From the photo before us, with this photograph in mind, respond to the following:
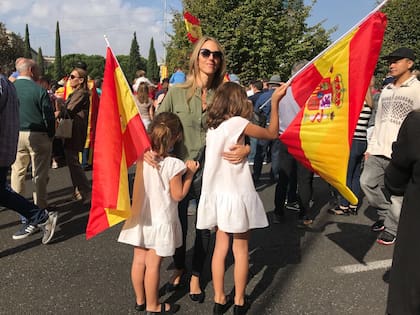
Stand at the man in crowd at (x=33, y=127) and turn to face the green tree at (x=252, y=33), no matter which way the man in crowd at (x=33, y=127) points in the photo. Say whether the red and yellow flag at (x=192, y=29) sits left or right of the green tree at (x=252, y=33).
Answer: right

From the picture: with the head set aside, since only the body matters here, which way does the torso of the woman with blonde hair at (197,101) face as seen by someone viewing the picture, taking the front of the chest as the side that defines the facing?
toward the camera

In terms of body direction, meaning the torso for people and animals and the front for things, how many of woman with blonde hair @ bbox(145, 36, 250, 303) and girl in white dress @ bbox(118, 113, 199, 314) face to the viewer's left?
0

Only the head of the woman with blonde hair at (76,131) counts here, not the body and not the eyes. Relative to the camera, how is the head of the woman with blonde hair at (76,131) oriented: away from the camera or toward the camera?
toward the camera

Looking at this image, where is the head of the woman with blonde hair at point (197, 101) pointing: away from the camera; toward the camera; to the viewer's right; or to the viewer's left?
toward the camera

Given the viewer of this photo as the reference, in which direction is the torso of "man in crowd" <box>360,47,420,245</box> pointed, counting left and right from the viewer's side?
facing the viewer and to the left of the viewer

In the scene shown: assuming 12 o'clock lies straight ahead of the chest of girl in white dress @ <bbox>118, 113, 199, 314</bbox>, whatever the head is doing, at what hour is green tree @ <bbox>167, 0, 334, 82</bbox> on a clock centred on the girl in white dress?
The green tree is roughly at 11 o'clock from the girl in white dress.

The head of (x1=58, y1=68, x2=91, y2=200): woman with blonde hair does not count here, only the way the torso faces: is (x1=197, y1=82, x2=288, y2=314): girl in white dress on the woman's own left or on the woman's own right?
on the woman's own left

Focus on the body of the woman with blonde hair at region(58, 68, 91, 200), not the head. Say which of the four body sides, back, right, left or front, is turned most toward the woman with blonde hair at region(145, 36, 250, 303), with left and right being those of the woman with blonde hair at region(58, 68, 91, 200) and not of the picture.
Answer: left

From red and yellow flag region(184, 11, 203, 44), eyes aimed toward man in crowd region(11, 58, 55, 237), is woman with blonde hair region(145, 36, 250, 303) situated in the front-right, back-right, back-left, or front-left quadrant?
front-left
